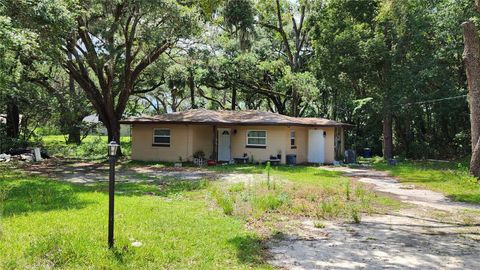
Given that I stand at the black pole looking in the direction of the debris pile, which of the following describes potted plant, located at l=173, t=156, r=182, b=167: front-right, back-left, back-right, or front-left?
front-right

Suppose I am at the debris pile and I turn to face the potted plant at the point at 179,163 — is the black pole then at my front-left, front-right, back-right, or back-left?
front-right

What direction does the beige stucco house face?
toward the camera

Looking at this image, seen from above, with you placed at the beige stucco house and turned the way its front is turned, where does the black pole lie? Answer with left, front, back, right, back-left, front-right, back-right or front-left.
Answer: front

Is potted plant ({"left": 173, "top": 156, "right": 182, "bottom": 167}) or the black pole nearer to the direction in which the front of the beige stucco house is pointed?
the black pole

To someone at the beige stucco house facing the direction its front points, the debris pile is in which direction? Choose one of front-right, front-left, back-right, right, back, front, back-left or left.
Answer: right
